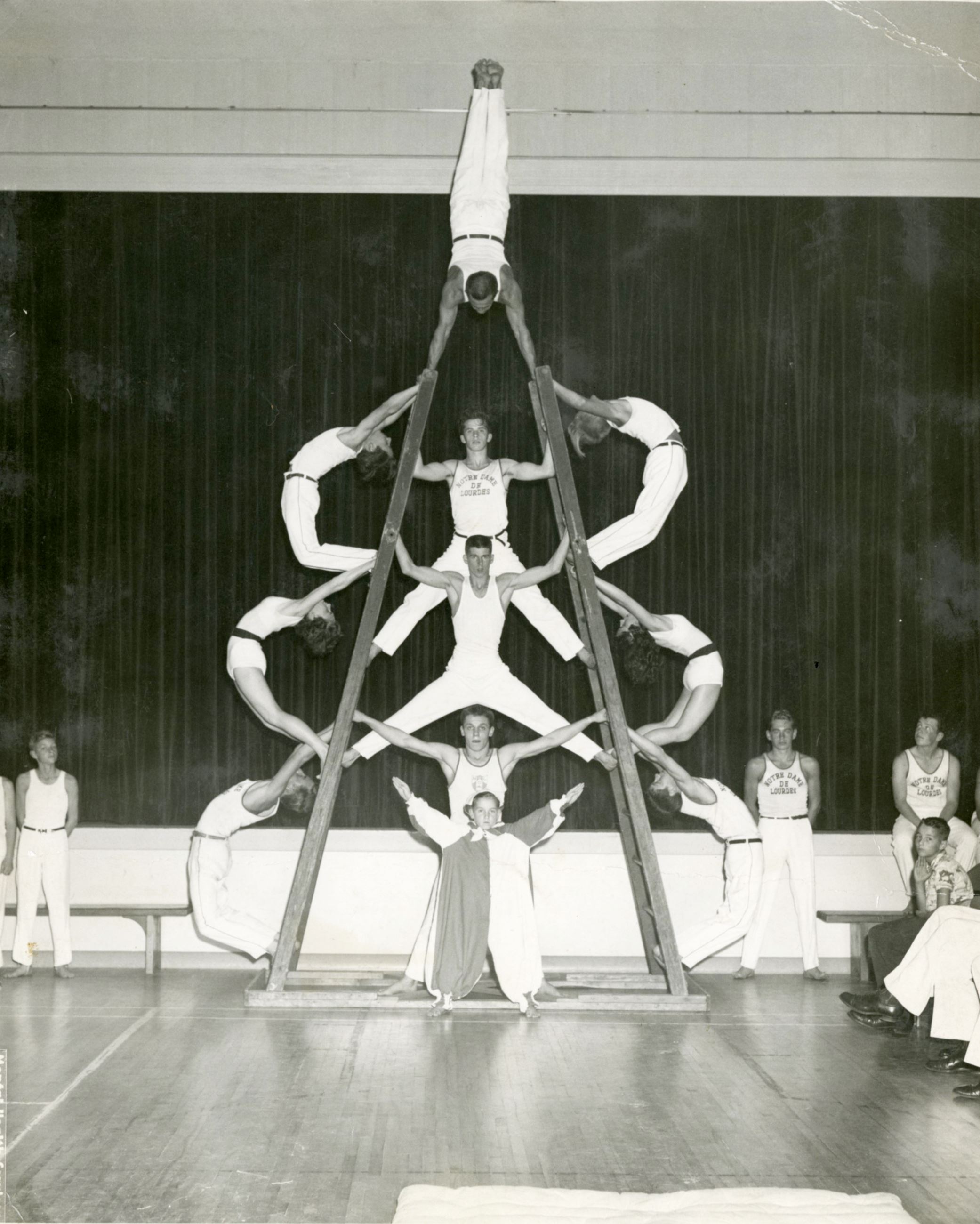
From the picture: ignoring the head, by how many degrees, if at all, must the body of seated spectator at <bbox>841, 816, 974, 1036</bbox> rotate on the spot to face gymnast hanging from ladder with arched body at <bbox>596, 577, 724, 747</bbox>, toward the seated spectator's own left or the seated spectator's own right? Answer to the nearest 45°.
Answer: approximately 45° to the seated spectator's own right
